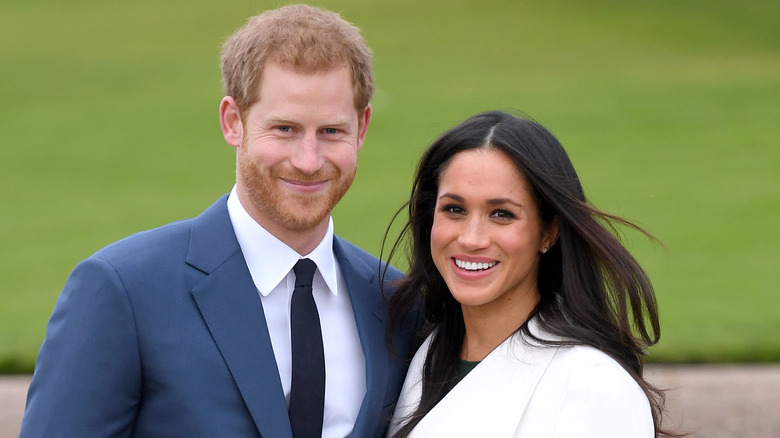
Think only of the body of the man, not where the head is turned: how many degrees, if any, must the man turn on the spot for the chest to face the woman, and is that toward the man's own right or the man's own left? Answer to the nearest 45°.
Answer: approximately 45° to the man's own left

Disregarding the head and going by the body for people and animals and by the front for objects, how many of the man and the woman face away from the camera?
0

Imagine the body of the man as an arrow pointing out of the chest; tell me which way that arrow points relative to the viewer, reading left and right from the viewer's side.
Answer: facing the viewer and to the right of the viewer

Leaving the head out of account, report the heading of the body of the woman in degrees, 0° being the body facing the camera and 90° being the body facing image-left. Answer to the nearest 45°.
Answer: approximately 45°
